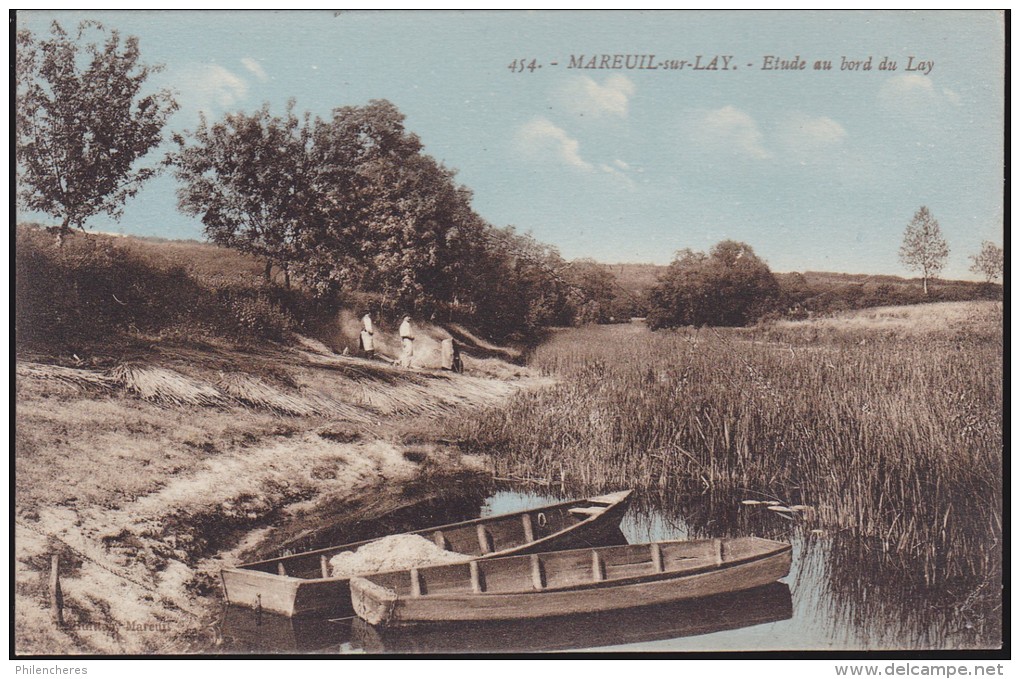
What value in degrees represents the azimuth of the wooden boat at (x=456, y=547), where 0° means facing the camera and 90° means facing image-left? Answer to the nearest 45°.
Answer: approximately 225°
